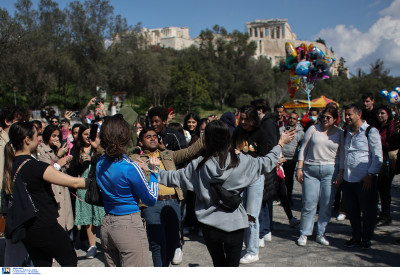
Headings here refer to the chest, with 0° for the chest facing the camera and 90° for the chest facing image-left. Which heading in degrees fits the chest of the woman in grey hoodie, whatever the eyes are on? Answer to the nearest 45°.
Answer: approximately 180°

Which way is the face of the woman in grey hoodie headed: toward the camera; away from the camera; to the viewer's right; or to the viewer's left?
away from the camera

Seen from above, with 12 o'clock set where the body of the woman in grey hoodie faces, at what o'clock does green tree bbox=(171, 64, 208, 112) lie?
The green tree is roughly at 12 o'clock from the woman in grey hoodie.

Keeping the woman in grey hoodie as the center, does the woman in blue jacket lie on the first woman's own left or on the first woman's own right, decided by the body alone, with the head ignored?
on the first woman's own left

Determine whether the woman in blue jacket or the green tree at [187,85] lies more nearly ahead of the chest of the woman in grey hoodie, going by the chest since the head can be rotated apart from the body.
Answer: the green tree
